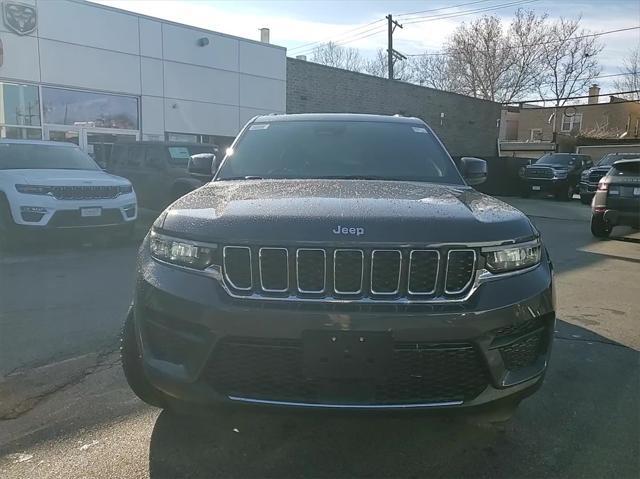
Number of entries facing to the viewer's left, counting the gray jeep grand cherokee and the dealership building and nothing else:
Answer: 0

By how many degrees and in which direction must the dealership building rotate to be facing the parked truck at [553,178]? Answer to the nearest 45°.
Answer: approximately 45° to its left

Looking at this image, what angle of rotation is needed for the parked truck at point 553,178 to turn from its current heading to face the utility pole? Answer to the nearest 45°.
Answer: approximately 90° to its right

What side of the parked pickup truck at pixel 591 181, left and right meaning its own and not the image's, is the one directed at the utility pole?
right

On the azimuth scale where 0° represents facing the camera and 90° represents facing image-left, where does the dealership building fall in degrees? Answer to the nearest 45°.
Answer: approximately 315°

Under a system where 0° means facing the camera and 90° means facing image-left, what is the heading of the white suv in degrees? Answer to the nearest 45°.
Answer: approximately 315°

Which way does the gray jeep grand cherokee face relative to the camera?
toward the camera

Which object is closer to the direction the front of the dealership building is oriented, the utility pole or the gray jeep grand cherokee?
the gray jeep grand cherokee

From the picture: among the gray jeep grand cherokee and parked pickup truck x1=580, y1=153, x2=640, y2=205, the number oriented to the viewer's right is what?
0

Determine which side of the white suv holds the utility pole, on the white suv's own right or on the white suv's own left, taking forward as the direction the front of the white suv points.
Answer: on the white suv's own left

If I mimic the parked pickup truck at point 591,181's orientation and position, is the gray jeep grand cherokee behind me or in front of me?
in front

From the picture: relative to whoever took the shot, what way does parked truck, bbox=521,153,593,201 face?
facing the viewer and to the left of the viewer

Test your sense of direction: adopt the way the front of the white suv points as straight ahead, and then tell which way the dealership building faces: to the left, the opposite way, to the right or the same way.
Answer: the same way

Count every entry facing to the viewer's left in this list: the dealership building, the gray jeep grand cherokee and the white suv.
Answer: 0

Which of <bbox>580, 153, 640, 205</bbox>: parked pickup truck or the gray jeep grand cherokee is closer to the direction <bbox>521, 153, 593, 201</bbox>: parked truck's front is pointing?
the gray jeep grand cherokee
